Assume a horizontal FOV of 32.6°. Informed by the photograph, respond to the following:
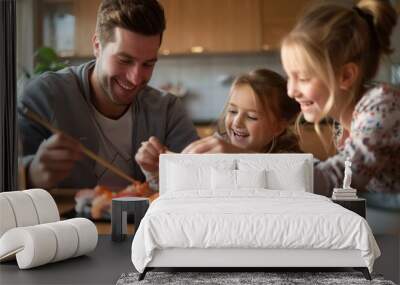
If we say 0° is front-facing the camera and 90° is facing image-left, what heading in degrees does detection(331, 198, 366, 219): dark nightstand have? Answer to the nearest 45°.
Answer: approximately 0°

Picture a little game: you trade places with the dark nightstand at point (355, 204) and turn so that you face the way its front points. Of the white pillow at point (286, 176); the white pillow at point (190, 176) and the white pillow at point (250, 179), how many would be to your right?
3

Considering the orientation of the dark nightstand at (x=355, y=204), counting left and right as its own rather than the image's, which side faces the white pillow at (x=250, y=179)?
right

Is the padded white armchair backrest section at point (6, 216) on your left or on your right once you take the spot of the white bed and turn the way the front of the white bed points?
on your right

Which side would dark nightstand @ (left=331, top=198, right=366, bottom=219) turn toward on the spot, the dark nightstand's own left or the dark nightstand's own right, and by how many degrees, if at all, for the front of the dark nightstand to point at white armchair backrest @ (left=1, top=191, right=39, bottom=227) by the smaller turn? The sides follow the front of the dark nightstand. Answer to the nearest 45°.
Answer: approximately 45° to the dark nightstand's own right

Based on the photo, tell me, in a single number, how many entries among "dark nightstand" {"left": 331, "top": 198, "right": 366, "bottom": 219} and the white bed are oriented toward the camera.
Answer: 2
